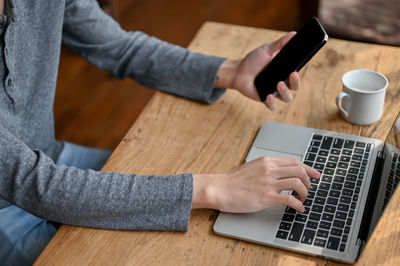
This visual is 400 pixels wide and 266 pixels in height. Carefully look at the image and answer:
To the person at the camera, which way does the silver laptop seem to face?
facing to the left of the viewer

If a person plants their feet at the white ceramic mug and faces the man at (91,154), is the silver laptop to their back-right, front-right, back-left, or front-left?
front-left
